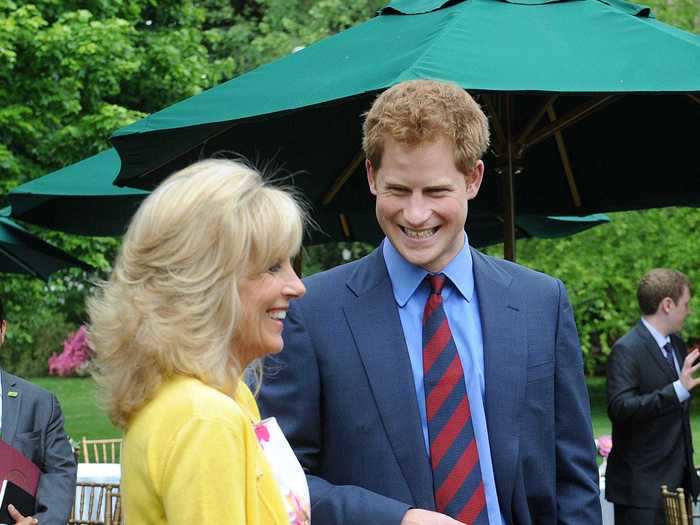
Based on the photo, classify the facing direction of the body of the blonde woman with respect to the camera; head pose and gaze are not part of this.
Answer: to the viewer's right

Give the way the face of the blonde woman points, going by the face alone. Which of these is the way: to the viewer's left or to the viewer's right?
to the viewer's right

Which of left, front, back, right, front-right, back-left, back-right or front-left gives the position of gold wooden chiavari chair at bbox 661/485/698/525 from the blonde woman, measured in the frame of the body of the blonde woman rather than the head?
front-left

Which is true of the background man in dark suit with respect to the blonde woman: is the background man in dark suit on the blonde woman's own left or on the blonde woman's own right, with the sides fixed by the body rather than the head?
on the blonde woman's own left

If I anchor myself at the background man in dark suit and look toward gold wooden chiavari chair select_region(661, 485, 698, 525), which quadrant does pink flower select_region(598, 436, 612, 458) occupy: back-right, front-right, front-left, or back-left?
back-right
